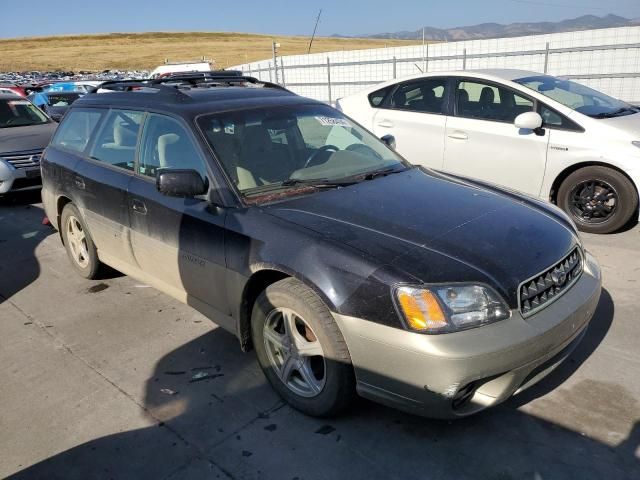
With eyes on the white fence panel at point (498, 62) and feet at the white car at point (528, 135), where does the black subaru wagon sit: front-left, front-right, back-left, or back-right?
back-left

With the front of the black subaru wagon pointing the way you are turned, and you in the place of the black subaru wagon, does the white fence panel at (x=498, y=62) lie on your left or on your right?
on your left

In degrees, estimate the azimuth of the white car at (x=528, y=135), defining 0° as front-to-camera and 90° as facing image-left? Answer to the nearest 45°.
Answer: approximately 315°

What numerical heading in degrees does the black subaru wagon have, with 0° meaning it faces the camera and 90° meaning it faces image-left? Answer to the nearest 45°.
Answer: approximately 315°

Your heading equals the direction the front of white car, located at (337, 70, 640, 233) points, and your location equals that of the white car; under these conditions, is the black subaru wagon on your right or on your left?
on your right

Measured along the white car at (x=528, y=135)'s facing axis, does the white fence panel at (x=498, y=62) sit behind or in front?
behind
